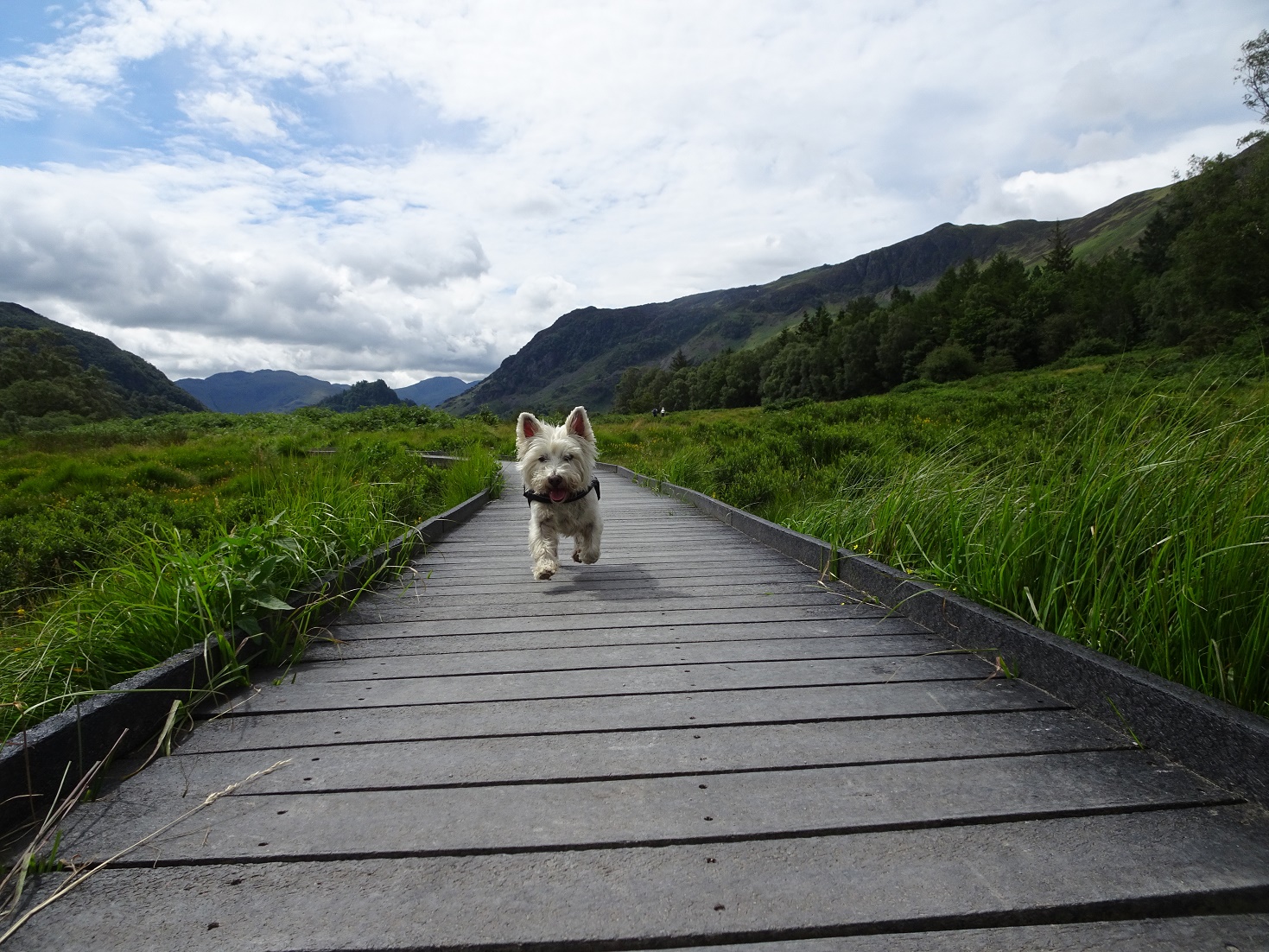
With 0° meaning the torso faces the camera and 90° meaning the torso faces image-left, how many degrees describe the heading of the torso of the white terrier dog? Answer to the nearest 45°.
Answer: approximately 0°
